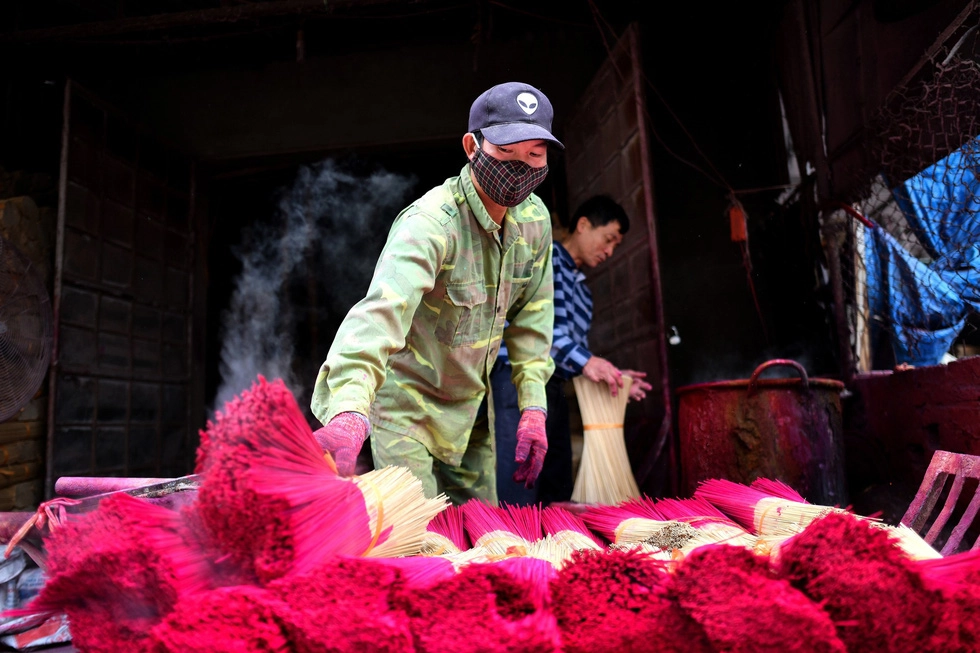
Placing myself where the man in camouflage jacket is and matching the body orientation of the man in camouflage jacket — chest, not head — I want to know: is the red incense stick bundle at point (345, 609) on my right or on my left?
on my right

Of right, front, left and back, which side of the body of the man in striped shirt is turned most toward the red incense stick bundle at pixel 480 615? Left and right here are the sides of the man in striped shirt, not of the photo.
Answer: right

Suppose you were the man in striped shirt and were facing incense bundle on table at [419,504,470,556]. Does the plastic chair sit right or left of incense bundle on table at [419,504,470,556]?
left

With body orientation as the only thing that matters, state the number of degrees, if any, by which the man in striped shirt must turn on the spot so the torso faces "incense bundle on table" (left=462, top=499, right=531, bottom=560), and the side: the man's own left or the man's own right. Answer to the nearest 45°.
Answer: approximately 90° to the man's own right

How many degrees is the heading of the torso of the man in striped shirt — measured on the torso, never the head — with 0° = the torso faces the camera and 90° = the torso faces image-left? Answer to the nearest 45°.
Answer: approximately 270°

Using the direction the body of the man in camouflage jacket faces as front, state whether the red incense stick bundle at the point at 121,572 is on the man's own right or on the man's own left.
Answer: on the man's own right
